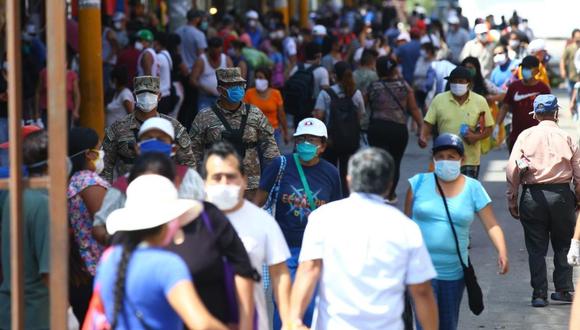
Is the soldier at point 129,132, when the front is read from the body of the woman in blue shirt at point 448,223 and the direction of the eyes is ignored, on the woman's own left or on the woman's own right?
on the woman's own right

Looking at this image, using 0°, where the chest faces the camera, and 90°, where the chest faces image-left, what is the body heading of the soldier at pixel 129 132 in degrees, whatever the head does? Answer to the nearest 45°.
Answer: approximately 0°

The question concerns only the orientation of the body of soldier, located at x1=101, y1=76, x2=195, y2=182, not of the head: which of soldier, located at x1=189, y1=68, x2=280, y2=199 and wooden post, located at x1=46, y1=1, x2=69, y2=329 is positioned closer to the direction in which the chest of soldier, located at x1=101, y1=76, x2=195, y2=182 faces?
the wooden post

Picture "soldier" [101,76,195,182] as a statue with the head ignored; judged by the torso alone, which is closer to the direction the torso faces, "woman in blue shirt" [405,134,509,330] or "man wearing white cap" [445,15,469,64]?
the woman in blue shirt

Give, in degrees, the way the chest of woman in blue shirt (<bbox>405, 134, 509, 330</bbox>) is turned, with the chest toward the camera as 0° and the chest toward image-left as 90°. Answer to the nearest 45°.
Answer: approximately 0°

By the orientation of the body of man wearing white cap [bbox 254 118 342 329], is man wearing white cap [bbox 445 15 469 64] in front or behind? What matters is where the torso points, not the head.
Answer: behind

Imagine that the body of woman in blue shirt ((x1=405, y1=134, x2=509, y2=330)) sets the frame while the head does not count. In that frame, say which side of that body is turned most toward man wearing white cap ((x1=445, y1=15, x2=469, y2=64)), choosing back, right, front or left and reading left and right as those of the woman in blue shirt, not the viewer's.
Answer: back

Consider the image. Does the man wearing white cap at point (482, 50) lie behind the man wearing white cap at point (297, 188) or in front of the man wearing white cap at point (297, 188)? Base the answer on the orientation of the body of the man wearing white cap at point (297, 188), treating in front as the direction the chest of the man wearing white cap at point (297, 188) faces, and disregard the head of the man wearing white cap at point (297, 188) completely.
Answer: behind

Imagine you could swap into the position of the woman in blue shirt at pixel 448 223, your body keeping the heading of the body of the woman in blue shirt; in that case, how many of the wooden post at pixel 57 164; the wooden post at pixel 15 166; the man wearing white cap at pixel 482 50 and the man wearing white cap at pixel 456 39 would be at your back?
2
